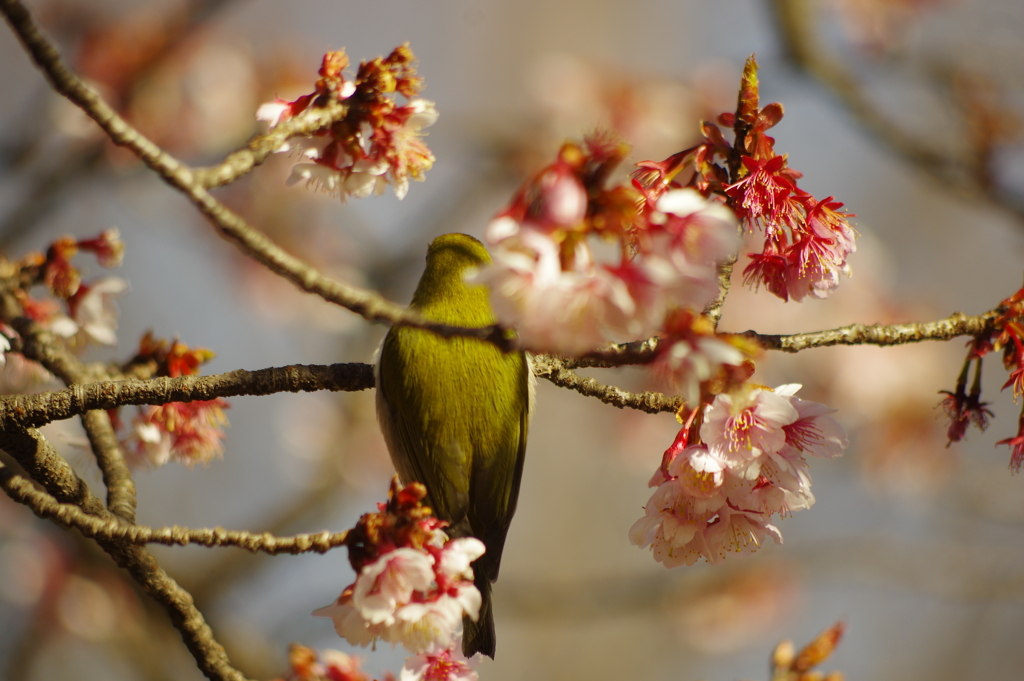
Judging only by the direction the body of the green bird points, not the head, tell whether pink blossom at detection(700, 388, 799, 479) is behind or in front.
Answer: behind

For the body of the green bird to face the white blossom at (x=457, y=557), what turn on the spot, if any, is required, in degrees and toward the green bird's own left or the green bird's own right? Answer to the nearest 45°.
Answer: approximately 180°

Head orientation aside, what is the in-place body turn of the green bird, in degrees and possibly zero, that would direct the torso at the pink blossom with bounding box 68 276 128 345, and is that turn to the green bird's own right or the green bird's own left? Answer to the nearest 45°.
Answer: approximately 135° to the green bird's own left

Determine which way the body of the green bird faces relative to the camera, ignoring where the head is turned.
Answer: away from the camera

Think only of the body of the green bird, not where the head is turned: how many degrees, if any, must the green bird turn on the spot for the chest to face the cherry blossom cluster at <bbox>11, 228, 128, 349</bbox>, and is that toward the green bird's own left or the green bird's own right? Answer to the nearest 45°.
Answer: approximately 135° to the green bird's own left
